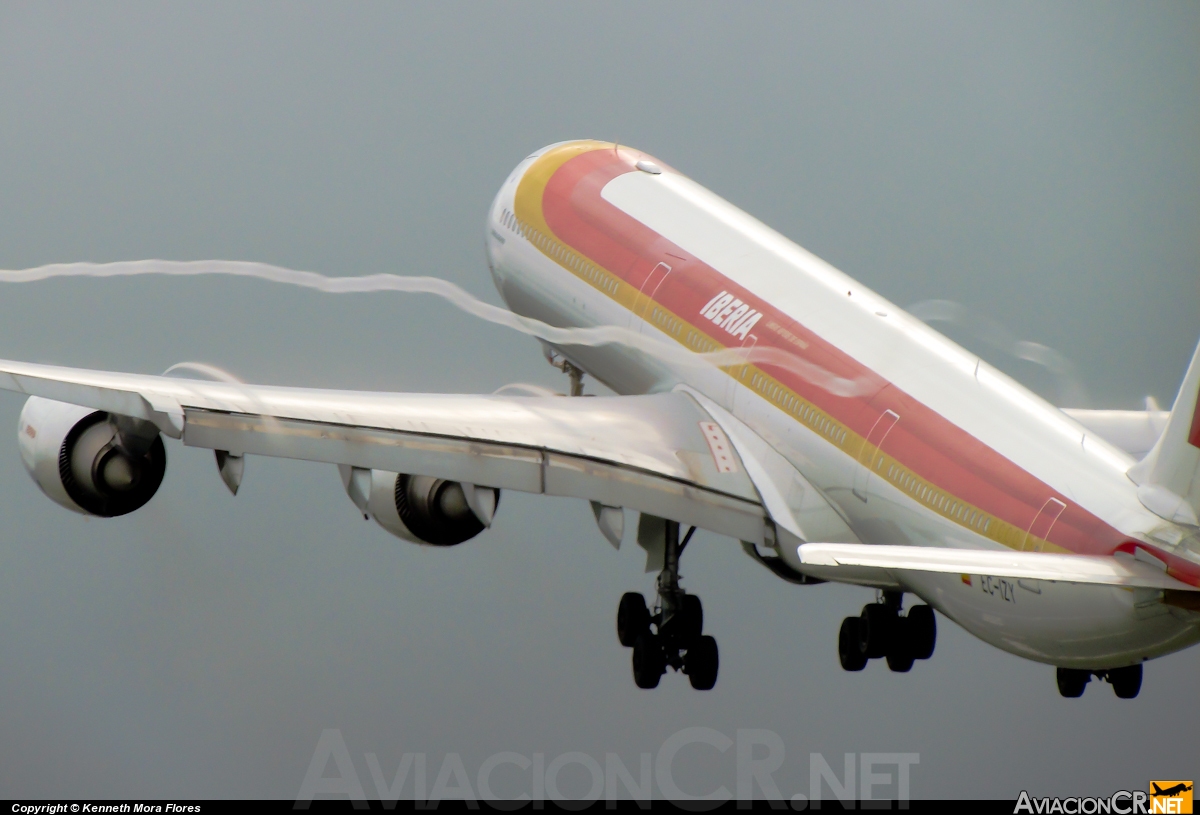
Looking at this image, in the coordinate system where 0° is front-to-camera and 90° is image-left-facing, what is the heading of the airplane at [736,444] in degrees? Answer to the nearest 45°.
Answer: approximately 135°
